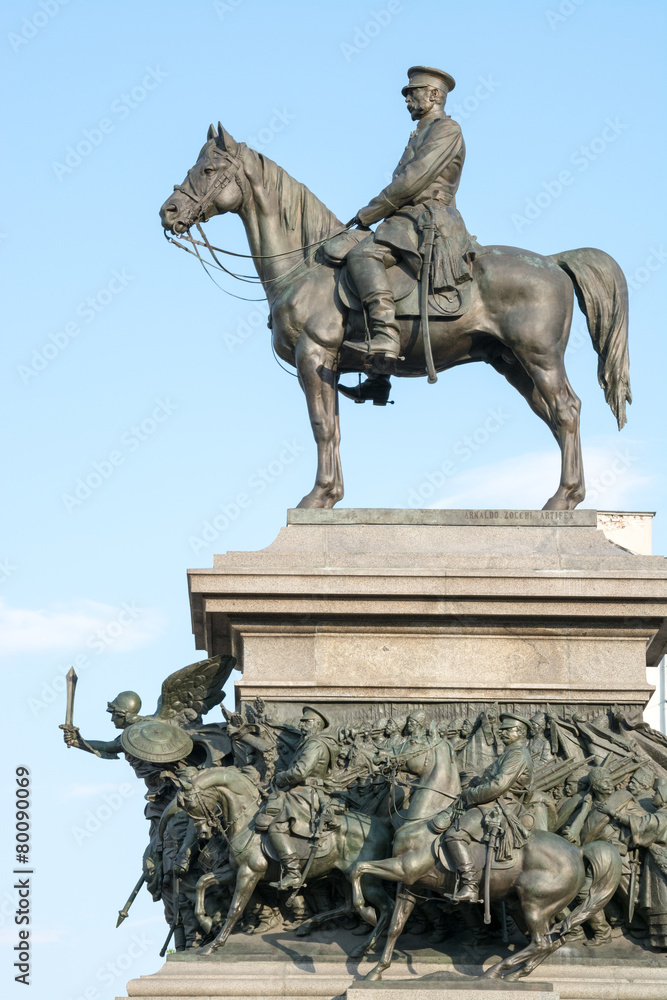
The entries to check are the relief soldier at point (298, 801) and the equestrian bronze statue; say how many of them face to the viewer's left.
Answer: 2

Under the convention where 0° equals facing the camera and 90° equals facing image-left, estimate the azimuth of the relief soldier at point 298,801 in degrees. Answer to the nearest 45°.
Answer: approximately 90°

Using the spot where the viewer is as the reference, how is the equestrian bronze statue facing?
facing to the left of the viewer
